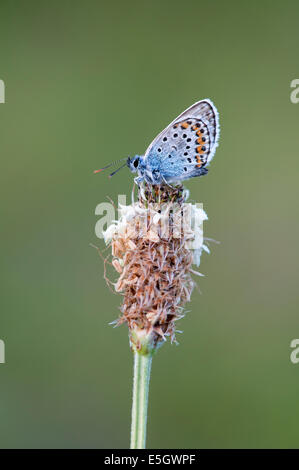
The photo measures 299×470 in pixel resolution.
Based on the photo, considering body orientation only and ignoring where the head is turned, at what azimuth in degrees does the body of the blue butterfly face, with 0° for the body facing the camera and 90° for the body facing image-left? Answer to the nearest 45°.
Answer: approximately 90°
